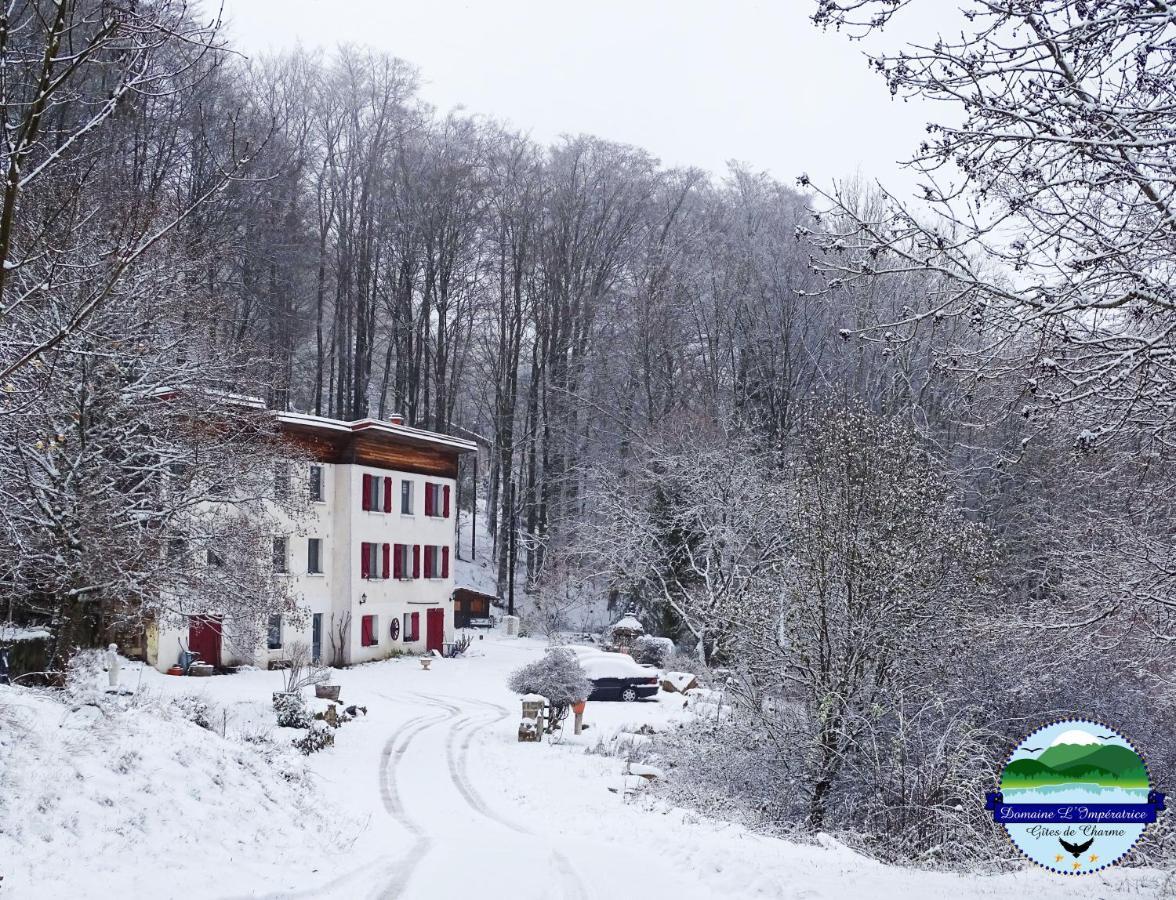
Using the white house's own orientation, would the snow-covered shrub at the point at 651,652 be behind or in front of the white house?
in front

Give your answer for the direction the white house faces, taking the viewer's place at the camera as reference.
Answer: facing the viewer and to the right of the viewer

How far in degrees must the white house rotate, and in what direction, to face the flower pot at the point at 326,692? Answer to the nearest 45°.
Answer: approximately 45° to its right

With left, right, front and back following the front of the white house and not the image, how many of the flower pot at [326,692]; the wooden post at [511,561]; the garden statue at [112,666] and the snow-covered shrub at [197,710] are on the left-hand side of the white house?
1

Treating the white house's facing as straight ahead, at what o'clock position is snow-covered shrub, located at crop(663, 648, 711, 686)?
The snow-covered shrub is roughly at 11 o'clock from the white house.

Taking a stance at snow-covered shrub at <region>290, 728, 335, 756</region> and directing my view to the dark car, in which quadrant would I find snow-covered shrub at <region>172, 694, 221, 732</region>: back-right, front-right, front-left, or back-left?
back-left

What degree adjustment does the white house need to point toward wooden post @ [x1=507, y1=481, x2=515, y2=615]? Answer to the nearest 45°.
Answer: approximately 90° to its left

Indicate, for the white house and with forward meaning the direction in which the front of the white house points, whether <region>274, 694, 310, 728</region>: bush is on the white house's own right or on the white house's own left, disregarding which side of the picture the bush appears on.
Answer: on the white house's own right

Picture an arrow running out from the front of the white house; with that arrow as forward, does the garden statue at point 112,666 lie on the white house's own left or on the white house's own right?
on the white house's own right

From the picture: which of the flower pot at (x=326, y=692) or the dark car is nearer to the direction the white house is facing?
the dark car

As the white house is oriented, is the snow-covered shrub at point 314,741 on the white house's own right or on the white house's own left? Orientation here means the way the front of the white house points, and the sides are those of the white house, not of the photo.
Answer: on the white house's own right

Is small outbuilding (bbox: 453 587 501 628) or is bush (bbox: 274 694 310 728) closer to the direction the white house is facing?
the bush

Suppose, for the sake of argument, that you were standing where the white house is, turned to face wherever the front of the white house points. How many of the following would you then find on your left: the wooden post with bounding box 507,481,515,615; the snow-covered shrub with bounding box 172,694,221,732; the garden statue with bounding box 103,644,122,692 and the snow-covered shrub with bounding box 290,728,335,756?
1
